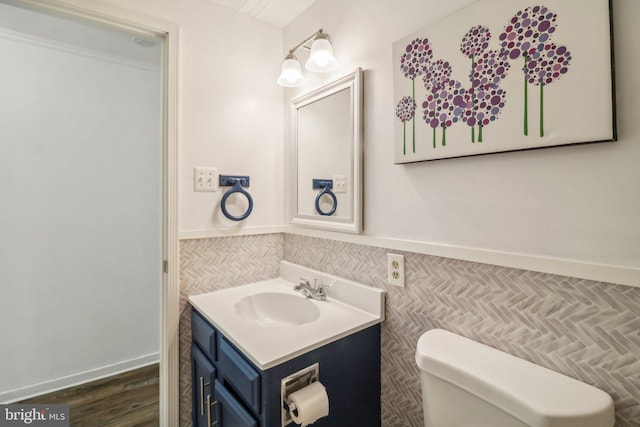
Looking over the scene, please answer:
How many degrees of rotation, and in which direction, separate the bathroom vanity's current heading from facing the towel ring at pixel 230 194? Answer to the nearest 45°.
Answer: approximately 90° to its right

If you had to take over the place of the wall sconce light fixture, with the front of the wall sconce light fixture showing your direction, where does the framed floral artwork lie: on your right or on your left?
on your left

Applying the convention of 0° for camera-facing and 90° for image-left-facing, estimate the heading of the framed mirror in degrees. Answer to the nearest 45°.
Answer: approximately 45°

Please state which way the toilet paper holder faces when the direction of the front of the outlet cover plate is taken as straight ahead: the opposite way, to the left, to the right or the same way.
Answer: to the left
